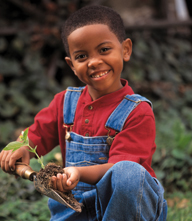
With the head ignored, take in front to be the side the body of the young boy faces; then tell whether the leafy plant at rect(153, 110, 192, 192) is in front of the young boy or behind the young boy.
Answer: behind

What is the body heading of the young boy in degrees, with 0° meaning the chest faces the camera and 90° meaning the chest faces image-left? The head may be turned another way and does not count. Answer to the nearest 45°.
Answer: approximately 45°
